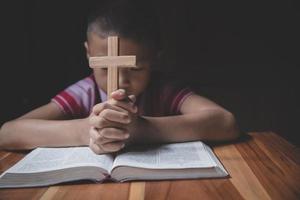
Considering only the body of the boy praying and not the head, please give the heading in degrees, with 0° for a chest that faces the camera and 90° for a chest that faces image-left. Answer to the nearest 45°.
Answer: approximately 0°
